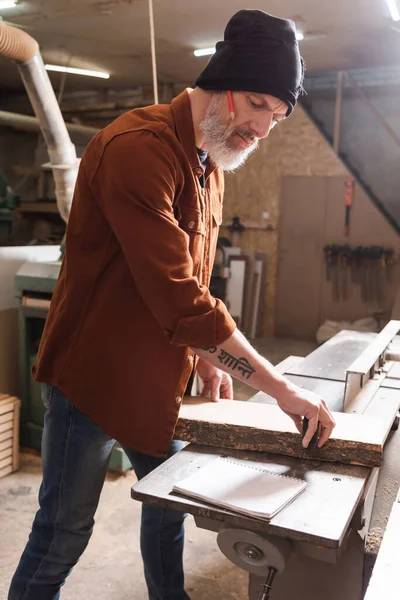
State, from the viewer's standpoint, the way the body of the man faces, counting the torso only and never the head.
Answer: to the viewer's right

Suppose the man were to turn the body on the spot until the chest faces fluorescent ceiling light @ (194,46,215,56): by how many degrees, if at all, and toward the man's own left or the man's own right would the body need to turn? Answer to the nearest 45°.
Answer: approximately 90° to the man's own left

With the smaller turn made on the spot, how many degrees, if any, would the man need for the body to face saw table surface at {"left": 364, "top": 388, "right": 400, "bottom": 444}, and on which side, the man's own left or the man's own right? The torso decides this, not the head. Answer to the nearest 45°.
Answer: approximately 45° to the man's own left

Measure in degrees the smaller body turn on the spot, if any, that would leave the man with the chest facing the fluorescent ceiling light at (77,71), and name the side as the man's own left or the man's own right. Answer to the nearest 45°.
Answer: approximately 90° to the man's own left

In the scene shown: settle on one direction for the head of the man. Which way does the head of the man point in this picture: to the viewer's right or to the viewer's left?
to the viewer's right

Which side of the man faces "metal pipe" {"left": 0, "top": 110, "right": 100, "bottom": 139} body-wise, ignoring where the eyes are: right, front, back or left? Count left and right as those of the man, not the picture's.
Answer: left

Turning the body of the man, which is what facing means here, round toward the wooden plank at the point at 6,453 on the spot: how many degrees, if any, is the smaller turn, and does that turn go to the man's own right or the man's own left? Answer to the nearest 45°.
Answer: approximately 135° to the man's own left

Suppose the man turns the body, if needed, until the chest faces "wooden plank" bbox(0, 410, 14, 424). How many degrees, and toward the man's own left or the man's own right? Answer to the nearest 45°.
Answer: approximately 135° to the man's own left
